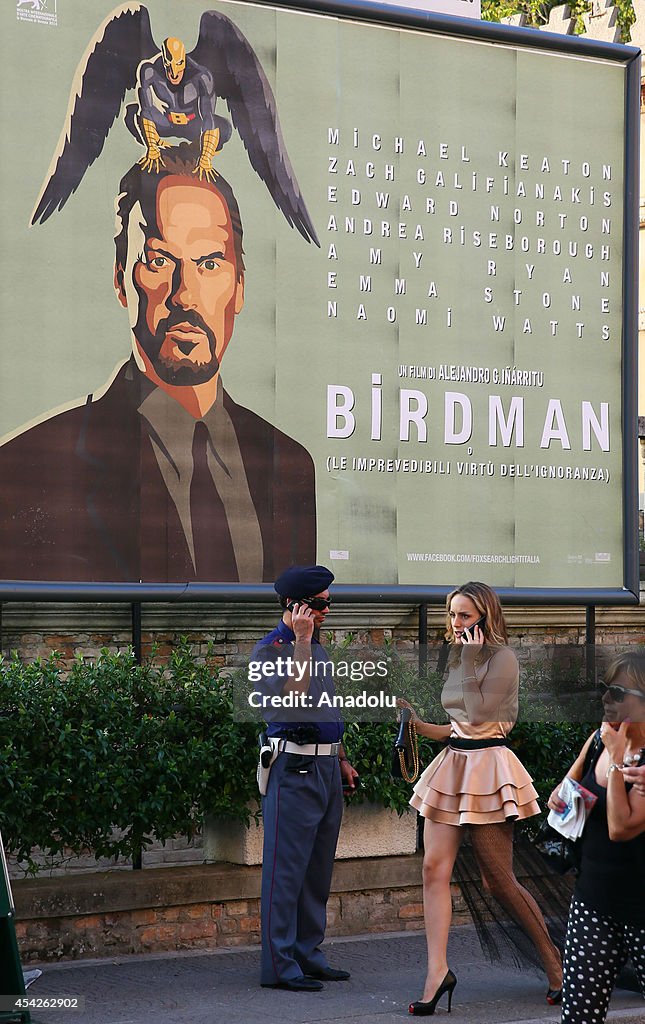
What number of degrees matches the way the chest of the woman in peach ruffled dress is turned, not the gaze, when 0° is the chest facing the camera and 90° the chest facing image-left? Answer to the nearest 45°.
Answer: approximately 45°

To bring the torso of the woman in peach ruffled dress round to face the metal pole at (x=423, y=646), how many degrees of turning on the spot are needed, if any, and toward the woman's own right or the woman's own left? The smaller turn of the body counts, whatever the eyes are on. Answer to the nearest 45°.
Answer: approximately 135° to the woman's own right

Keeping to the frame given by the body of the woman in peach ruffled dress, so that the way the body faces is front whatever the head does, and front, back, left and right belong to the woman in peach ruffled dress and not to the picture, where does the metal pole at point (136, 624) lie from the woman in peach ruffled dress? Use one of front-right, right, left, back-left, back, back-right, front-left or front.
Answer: right

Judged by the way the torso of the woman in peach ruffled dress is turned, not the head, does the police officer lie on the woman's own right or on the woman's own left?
on the woman's own right

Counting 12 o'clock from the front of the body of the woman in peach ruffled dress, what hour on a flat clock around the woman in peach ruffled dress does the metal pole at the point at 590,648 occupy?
The metal pole is roughly at 5 o'clock from the woman in peach ruffled dress.

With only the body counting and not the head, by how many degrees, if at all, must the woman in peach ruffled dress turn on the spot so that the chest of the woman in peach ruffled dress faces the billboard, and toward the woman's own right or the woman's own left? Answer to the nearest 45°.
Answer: approximately 135° to the woman's own right

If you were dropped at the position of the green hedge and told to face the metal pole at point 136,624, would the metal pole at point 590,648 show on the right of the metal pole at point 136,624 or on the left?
right

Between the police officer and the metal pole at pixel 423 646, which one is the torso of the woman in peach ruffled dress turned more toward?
the police officer

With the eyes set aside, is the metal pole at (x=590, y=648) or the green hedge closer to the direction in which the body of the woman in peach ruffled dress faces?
the green hedge
